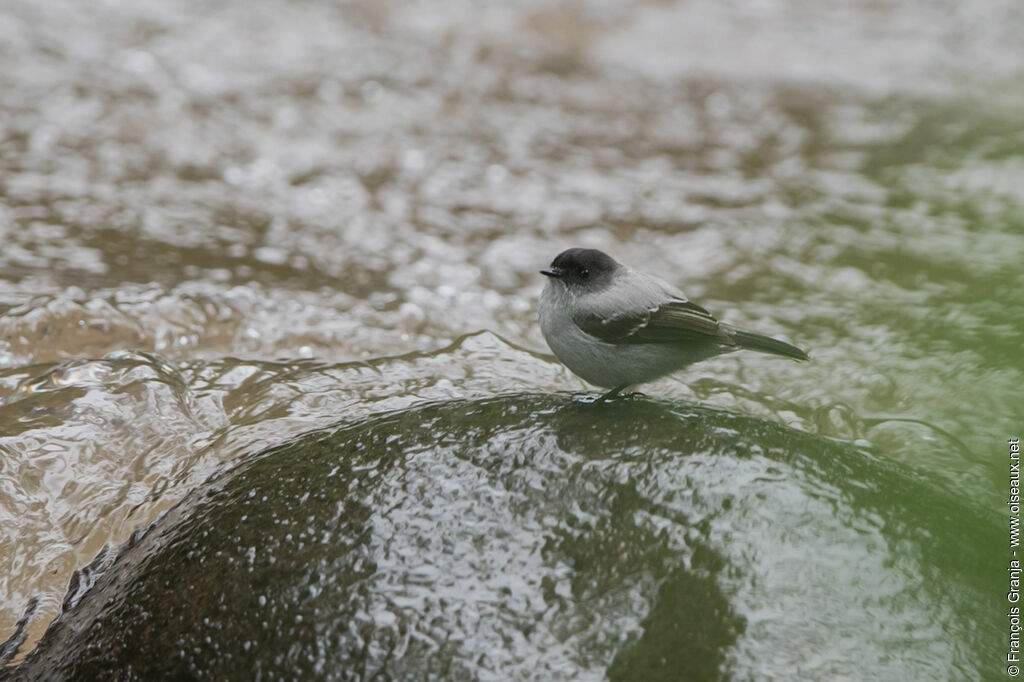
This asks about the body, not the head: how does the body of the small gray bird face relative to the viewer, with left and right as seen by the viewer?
facing to the left of the viewer
